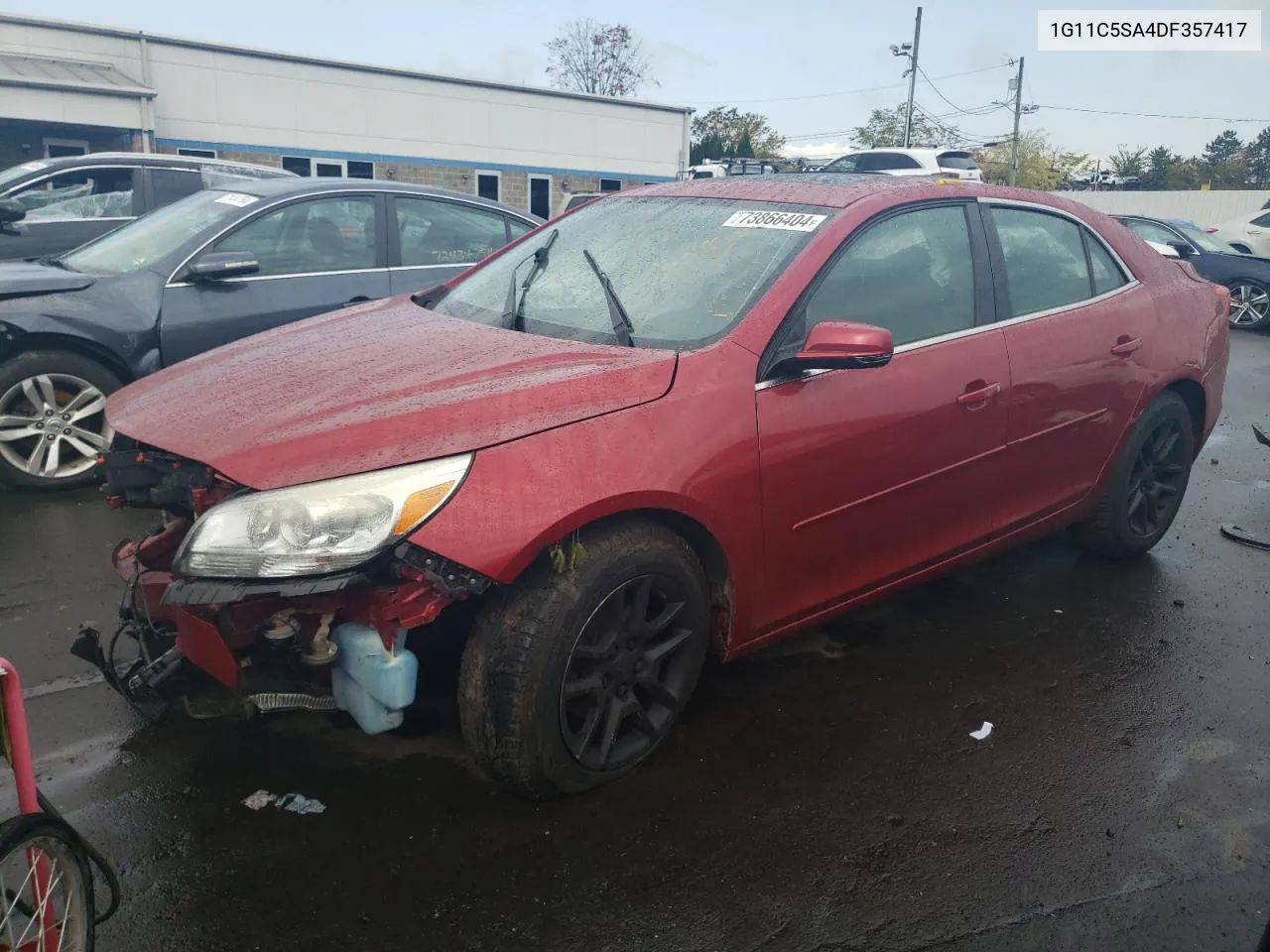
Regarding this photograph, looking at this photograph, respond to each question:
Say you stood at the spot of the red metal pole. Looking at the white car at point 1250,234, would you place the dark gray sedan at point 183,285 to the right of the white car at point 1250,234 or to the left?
left

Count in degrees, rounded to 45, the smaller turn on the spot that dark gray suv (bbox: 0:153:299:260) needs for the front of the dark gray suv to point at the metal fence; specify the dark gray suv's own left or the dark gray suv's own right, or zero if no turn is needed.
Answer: approximately 135° to the dark gray suv's own right

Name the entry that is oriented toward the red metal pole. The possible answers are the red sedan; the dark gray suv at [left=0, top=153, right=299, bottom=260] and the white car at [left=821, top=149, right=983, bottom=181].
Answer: the red sedan

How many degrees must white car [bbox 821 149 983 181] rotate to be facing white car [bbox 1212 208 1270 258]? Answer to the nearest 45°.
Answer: approximately 180°

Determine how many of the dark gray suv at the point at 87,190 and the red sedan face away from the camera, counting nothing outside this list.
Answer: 0

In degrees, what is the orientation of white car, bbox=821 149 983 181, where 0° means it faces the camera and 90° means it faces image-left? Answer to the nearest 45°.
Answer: approximately 135°

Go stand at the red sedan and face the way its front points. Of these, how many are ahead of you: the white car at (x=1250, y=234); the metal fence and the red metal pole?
1

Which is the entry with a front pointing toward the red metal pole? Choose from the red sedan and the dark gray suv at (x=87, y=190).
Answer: the red sedan

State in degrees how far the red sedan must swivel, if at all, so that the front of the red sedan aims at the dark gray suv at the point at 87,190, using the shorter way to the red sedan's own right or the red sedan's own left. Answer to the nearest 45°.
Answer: approximately 90° to the red sedan's own right

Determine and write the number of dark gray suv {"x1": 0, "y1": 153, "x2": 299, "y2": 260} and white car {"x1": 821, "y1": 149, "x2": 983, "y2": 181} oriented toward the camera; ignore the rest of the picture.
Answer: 0

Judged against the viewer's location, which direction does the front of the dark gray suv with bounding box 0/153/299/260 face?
facing to the left of the viewer
